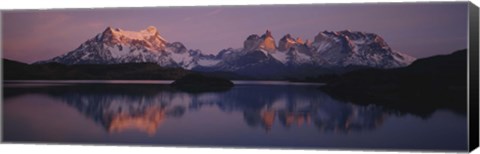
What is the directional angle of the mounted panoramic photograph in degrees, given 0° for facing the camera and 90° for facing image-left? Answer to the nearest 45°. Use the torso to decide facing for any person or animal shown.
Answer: approximately 45°
